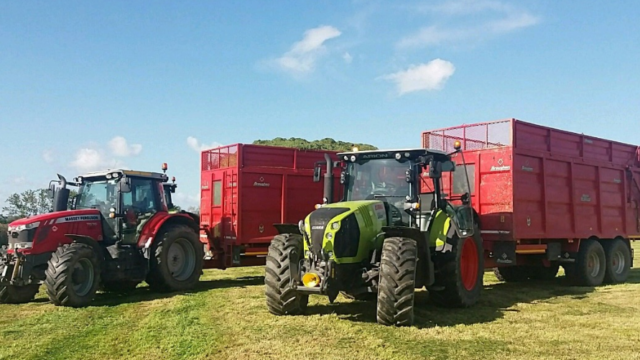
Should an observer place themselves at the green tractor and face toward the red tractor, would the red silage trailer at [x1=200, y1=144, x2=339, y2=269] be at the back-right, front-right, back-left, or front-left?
front-right

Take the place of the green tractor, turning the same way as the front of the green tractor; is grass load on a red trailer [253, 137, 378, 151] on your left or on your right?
on your right

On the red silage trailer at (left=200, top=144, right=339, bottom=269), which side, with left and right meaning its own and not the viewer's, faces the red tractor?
front

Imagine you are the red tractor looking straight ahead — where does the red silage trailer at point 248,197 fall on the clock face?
The red silage trailer is roughly at 7 o'clock from the red tractor.

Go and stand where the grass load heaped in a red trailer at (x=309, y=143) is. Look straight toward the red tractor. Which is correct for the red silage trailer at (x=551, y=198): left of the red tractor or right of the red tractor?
left

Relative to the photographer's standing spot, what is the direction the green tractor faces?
facing the viewer and to the left of the viewer

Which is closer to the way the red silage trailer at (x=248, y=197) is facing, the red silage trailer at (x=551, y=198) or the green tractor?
the green tractor

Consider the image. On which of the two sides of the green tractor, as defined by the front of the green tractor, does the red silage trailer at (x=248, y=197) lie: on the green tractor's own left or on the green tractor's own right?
on the green tractor's own right

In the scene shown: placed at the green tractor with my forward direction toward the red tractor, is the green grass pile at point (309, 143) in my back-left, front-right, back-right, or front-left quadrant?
front-right

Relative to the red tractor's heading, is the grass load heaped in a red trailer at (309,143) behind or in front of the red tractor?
behind

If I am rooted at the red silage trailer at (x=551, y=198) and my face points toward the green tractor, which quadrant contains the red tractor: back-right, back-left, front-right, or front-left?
front-right
